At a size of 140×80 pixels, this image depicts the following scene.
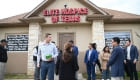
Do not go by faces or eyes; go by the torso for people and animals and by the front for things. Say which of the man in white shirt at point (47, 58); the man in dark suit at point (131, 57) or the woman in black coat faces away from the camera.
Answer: the woman in black coat

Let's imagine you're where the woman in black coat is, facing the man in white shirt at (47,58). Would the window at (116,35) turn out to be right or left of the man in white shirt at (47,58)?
right

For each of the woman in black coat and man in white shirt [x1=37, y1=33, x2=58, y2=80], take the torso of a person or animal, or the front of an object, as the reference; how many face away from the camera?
1

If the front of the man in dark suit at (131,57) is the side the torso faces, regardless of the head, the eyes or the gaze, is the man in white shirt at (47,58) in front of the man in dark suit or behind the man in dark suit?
in front

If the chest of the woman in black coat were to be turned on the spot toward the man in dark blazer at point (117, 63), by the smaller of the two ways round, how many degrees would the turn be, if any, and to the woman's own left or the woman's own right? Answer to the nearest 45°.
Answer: approximately 45° to the woman's own right

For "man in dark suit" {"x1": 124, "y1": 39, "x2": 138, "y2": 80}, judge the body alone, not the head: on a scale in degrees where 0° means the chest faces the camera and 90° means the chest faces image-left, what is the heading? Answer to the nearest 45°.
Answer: approximately 45°

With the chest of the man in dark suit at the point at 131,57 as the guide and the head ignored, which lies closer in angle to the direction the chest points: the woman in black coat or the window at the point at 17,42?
the woman in black coat

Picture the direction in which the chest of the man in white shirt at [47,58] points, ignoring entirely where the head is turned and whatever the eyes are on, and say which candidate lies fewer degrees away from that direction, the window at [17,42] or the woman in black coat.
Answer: the woman in black coat

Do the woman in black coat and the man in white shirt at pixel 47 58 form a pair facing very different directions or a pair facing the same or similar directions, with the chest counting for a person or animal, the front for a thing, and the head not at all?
very different directions

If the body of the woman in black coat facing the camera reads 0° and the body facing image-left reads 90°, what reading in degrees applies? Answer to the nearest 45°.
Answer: approximately 180°
